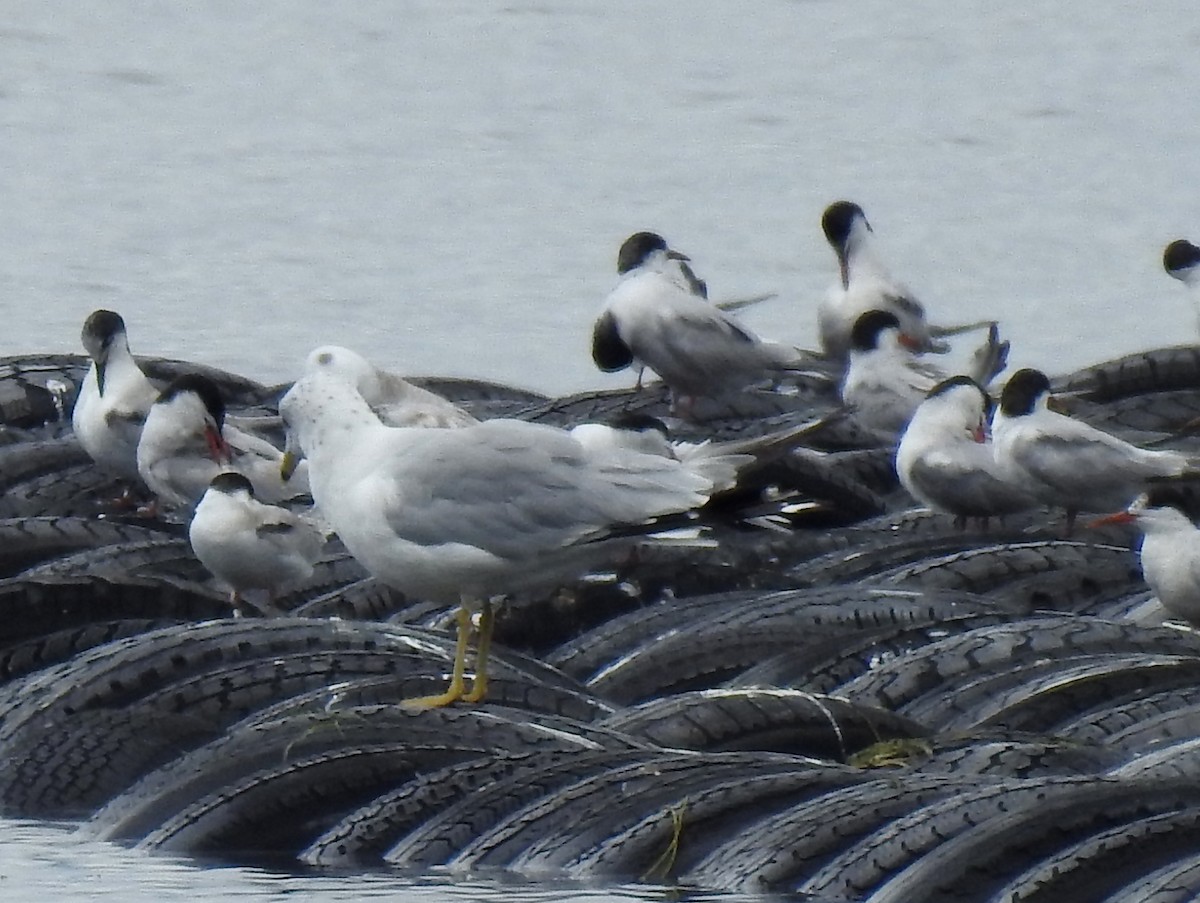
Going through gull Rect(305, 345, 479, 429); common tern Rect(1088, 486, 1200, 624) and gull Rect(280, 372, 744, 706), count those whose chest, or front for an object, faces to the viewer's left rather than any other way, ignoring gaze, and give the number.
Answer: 3

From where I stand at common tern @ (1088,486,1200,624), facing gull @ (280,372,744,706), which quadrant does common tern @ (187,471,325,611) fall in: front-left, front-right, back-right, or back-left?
front-right

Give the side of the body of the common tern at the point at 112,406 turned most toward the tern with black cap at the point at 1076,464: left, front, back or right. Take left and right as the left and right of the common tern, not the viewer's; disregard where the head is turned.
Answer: left

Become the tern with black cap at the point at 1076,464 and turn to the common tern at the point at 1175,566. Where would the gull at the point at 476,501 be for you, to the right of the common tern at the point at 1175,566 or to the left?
right

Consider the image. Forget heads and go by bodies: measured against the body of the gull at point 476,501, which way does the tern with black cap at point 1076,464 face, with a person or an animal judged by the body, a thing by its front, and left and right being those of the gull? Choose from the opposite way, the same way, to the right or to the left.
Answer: the same way

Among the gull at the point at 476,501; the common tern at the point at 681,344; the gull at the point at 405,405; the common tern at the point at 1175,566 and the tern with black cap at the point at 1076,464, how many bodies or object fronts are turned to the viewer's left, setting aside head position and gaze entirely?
5

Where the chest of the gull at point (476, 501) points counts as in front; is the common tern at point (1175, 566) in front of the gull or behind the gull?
behind

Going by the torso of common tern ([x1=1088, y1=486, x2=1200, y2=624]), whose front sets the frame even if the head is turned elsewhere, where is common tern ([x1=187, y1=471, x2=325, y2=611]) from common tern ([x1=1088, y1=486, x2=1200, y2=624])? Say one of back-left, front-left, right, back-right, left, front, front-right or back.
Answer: front

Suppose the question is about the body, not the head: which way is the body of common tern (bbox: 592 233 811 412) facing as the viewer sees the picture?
to the viewer's left

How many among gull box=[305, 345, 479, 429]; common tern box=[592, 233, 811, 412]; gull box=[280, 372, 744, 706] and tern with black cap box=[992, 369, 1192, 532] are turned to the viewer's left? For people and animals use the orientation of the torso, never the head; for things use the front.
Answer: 4

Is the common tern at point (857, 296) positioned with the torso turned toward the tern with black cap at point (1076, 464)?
no

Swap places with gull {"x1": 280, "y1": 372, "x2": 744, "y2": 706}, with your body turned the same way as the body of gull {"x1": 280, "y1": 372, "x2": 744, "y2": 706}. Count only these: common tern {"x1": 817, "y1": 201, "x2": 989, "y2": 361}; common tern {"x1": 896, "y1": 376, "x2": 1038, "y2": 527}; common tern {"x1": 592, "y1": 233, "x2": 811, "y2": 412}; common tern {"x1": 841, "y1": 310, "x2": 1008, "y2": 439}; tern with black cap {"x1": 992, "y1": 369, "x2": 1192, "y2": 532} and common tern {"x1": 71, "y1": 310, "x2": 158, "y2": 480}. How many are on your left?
0

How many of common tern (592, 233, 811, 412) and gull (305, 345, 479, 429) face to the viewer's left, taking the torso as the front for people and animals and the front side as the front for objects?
2

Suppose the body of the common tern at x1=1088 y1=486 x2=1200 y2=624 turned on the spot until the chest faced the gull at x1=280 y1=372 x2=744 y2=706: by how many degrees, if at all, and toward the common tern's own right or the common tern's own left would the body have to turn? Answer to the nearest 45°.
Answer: approximately 45° to the common tern's own left

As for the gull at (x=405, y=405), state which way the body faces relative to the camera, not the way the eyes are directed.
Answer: to the viewer's left

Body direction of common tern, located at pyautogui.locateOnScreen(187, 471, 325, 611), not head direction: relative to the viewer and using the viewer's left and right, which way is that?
facing the viewer and to the left of the viewer

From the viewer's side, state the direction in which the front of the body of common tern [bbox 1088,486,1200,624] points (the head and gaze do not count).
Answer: to the viewer's left

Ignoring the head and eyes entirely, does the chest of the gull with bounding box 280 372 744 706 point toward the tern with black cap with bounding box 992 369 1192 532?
no
